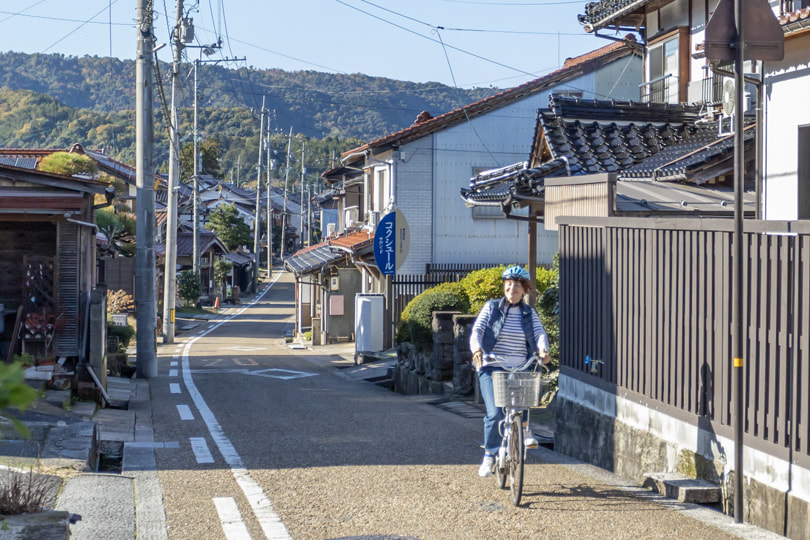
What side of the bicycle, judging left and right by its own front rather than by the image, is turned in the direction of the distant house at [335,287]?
back

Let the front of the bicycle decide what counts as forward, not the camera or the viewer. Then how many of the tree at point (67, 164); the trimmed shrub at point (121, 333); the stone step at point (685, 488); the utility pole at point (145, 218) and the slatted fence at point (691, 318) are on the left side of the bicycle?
2

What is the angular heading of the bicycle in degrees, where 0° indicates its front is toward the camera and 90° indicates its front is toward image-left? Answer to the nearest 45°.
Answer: approximately 0°

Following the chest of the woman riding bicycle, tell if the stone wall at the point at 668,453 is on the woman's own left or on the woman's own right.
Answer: on the woman's own left

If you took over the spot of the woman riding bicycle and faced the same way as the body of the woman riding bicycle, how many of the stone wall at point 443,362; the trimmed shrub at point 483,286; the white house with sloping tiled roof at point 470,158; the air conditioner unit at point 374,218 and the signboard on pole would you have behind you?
5

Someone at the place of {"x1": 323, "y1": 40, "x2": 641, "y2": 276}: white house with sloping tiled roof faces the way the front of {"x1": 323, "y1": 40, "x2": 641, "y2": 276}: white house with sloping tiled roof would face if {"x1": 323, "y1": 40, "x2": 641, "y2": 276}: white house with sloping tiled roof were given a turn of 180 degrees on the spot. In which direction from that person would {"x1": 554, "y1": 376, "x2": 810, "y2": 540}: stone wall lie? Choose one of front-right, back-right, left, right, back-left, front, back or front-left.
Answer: right

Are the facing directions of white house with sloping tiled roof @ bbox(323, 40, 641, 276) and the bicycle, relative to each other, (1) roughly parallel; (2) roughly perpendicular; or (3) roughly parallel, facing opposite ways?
roughly perpendicular

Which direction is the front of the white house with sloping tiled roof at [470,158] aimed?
to the viewer's left

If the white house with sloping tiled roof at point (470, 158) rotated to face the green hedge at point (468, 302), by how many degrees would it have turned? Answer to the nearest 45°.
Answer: approximately 90° to its left

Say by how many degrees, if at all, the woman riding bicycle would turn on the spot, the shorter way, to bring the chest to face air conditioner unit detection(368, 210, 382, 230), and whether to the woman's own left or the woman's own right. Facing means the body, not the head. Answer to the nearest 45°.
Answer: approximately 180°

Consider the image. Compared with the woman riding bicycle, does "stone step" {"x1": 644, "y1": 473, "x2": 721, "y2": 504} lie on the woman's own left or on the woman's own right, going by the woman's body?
on the woman's own left

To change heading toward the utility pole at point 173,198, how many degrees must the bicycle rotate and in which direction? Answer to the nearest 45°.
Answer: approximately 135° to its right

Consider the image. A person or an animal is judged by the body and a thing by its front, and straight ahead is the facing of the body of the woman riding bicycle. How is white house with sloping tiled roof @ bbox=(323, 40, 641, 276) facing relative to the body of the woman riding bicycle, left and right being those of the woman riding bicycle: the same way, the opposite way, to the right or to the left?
to the right

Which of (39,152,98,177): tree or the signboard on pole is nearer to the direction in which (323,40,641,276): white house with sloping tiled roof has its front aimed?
the tree

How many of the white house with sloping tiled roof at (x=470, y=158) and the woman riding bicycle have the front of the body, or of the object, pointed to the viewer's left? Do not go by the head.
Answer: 1

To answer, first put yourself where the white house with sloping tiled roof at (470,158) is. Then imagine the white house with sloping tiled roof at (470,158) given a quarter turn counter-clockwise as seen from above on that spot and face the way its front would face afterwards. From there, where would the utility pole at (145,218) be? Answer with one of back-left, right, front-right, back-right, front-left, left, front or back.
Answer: front-right

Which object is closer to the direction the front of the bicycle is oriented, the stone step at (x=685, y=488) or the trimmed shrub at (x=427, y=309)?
the stone step

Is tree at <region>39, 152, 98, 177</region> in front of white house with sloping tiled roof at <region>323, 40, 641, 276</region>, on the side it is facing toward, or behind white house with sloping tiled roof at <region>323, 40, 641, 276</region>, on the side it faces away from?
in front

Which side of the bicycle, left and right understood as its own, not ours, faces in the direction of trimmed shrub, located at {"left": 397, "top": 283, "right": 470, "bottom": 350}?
back

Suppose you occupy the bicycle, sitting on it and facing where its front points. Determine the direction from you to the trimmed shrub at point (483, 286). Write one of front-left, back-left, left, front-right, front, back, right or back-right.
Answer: back

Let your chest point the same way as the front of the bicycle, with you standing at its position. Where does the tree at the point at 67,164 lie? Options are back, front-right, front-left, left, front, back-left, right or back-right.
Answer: back-right

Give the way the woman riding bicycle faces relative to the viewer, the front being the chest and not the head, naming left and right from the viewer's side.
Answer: facing the viewer
